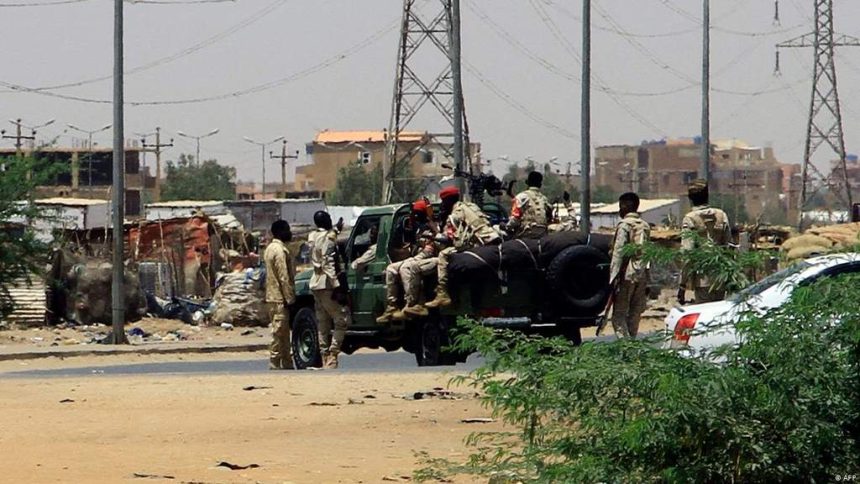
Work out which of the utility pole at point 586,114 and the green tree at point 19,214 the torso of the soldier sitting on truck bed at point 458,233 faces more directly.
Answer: the green tree

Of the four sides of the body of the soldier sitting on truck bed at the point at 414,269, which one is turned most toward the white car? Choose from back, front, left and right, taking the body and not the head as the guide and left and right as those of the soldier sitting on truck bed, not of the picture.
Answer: left

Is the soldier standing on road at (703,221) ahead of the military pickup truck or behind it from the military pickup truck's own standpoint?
behind

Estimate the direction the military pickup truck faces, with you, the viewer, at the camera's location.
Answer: facing away from the viewer and to the left of the viewer

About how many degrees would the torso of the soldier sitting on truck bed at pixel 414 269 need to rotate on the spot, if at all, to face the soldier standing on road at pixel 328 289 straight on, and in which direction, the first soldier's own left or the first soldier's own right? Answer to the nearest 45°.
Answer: approximately 45° to the first soldier's own right

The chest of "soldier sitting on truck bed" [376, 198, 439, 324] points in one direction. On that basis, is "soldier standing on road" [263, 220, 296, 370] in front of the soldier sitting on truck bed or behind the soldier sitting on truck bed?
in front

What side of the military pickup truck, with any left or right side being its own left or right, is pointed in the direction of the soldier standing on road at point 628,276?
back

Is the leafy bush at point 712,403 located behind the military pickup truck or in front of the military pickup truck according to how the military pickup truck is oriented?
behind

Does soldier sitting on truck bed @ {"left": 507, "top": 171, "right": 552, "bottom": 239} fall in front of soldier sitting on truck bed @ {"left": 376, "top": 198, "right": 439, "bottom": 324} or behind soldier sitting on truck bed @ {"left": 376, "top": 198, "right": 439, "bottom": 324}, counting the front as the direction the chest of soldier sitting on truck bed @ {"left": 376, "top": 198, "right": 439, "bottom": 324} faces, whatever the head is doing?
behind

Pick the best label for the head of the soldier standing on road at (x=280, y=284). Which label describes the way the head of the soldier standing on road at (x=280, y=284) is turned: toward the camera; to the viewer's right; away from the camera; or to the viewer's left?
to the viewer's right

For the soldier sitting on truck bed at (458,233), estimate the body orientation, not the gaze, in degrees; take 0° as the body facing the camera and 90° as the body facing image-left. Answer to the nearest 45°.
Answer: approximately 90°
